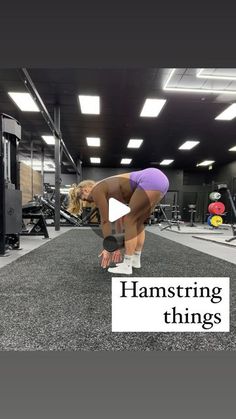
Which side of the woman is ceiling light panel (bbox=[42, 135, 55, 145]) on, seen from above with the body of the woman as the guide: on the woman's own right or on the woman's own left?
on the woman's own right

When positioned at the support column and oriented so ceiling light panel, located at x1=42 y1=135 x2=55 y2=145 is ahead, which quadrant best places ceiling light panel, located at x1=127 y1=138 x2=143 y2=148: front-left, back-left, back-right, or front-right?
front-right

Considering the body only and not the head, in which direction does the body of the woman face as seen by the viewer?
to the viewer's left

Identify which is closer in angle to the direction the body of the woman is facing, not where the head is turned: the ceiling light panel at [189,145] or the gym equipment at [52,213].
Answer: the gym equipment

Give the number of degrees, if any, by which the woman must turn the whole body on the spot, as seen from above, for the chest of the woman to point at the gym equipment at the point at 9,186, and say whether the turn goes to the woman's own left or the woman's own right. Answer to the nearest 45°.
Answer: approximately 45° to the woman's own right

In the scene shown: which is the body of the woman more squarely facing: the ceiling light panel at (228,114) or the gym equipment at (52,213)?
the gym equipment

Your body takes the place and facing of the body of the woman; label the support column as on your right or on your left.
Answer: on your right

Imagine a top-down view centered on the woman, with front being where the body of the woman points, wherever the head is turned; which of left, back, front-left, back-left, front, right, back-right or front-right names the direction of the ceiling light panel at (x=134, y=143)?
right

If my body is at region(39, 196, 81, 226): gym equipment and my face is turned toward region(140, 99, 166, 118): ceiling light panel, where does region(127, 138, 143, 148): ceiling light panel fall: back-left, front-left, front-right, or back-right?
front-left

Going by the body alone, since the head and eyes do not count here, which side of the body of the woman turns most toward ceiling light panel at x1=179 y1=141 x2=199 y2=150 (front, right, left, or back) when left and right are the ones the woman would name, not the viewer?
right

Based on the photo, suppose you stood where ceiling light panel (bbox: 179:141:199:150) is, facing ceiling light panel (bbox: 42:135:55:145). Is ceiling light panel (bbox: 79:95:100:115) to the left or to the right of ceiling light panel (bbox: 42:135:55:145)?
left
